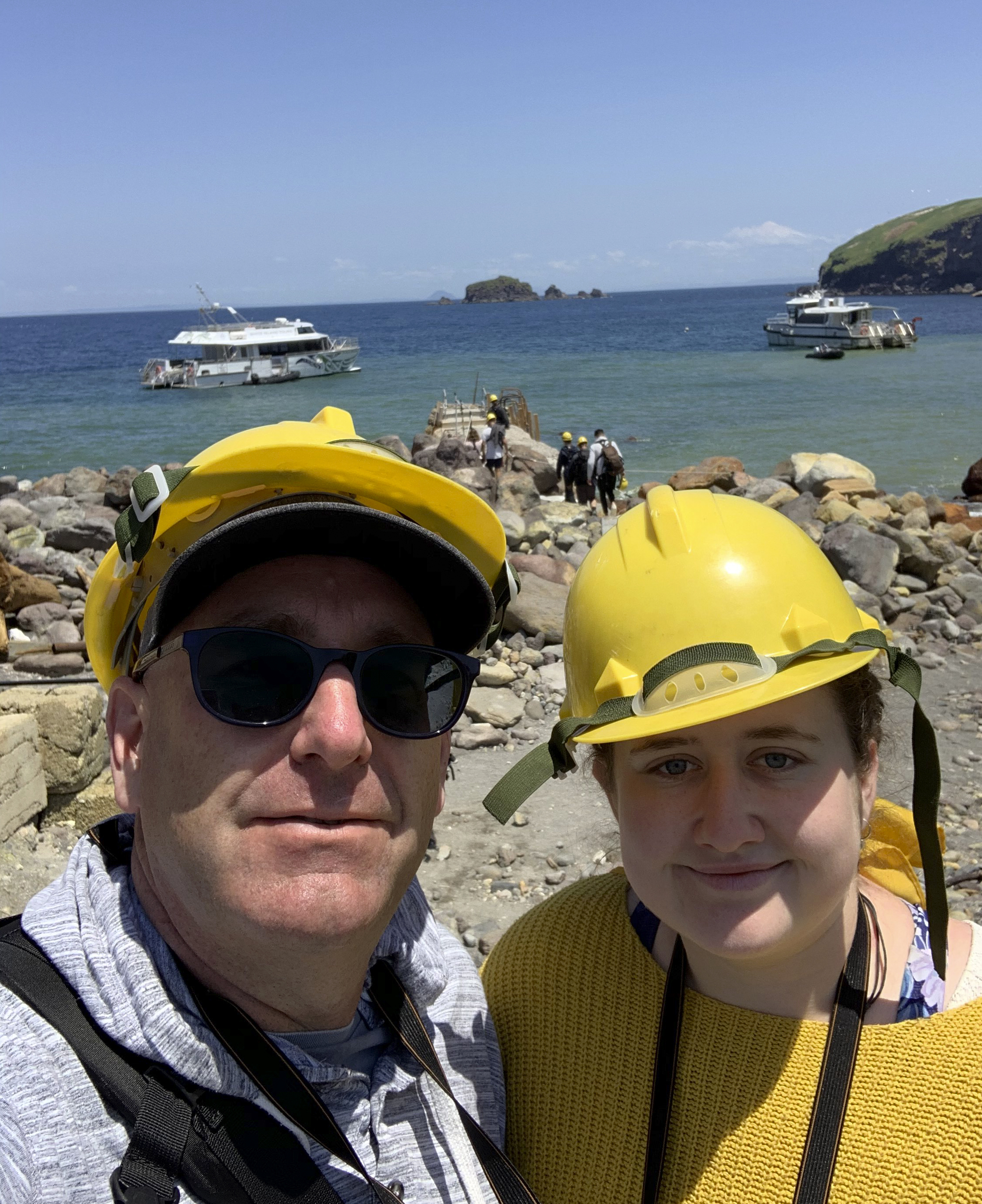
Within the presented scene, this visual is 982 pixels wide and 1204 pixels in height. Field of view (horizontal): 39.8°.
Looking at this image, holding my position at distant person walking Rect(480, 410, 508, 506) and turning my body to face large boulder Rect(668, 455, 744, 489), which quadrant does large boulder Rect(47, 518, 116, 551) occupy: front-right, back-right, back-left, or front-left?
back-right

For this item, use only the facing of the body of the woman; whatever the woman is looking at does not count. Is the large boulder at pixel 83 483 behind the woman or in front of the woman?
behind

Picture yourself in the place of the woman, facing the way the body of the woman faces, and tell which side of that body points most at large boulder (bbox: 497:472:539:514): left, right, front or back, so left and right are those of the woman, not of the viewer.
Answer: back

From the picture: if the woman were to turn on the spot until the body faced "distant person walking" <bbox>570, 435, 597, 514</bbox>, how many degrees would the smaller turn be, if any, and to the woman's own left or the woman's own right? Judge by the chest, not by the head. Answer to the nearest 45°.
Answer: approximately 180°

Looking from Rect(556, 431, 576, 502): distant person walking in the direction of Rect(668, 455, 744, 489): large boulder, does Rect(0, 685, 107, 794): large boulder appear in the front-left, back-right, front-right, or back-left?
back-right

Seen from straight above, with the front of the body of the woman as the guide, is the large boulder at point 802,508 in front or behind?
behind

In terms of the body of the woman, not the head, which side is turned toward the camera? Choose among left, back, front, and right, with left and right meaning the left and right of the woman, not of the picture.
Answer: front

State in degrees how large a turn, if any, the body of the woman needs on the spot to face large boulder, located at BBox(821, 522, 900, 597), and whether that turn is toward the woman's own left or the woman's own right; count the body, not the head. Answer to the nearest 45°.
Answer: approximately 180°

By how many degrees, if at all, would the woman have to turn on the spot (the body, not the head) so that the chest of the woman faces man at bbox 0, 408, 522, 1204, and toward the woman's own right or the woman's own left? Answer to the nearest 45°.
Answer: approximately 45° to the woman's own right

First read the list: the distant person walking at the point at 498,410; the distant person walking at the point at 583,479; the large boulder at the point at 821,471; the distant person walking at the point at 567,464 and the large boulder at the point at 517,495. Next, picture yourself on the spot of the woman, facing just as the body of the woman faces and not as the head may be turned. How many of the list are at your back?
5

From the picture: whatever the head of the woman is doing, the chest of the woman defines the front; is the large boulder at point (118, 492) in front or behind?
behind

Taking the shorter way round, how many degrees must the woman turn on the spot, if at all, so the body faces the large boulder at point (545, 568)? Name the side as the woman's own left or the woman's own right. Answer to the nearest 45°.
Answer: approximately 180°

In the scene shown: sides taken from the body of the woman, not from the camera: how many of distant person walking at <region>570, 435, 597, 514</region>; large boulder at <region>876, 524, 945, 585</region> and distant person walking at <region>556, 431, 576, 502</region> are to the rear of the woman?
3
